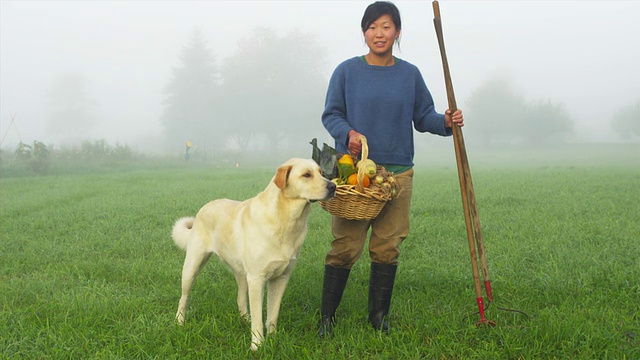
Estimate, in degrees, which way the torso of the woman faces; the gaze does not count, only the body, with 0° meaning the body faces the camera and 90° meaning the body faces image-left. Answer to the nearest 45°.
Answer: approximately 0°
